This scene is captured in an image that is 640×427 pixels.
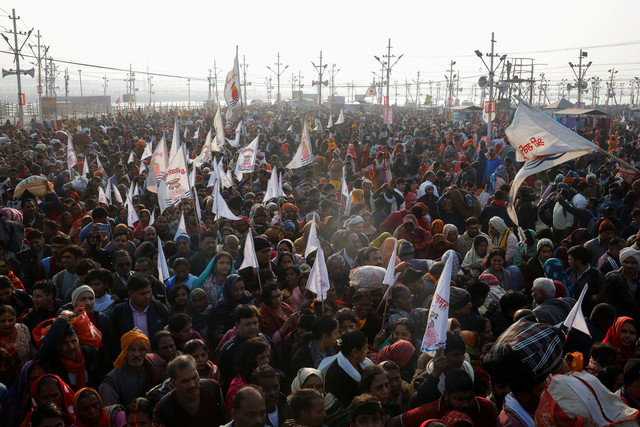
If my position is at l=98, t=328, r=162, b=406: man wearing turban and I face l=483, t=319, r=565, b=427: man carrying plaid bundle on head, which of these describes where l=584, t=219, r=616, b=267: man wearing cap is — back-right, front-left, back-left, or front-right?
front-left

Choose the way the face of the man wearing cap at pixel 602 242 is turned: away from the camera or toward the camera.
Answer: toward the camera

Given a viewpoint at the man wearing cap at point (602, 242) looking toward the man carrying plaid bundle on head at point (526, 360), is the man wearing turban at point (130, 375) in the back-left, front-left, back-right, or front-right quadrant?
front-right

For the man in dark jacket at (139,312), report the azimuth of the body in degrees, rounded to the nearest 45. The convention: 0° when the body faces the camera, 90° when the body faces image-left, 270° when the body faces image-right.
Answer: approximately 0°

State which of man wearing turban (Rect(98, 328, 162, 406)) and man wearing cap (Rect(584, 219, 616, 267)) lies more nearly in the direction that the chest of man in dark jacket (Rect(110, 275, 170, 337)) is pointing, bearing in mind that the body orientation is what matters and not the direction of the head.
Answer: the man wearing turban

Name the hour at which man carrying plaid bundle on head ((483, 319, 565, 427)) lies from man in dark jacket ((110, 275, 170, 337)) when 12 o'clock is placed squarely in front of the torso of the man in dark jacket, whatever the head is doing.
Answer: The man carrying plaid bundle on head is roughly at 11 o'clock from the man in dark jacket.

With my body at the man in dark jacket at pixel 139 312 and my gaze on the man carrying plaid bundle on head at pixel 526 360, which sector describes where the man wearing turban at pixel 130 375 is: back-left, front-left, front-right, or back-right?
front-right

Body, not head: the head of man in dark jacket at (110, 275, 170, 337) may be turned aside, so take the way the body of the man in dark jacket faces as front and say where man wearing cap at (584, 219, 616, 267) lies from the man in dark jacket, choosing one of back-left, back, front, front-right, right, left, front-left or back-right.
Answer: left

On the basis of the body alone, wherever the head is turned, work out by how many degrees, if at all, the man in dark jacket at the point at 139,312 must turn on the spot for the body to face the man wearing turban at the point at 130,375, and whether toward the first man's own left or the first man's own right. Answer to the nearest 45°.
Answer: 0° — they already face them

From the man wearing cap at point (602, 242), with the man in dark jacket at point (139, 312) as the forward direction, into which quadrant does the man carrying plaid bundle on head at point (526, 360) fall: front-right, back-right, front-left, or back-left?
front-left
